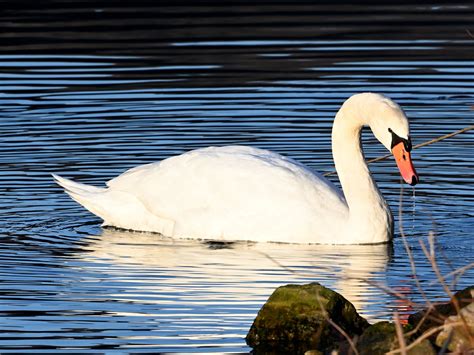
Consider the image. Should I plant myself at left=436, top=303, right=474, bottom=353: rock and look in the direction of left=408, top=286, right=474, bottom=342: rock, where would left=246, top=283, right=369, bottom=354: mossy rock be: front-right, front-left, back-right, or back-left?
front-left

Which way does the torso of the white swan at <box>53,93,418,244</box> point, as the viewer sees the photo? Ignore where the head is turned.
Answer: to the viewer's right

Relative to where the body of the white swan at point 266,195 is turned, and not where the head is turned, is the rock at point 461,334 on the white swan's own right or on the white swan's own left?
on the white swan's own right

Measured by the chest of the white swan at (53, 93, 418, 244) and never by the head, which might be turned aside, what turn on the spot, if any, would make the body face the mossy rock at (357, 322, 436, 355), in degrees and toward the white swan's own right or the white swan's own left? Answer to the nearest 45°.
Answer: approximately 90° to the white swan's own right

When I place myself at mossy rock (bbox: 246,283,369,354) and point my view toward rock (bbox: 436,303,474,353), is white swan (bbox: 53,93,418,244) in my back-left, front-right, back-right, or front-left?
back-left

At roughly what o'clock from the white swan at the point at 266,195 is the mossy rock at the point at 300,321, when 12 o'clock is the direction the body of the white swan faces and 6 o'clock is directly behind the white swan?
The mossy rock is roughly at 3 o'clock from the white swan.

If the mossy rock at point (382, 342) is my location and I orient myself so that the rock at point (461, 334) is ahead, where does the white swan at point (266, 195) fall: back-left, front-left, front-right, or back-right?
back-left
